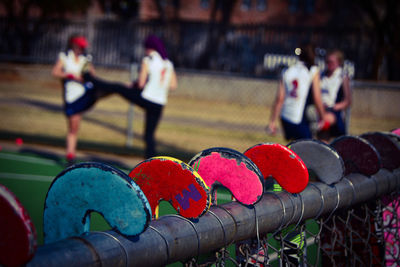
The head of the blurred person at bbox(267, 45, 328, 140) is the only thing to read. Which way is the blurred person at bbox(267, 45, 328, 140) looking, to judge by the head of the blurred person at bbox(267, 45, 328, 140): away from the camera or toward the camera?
away from the camera

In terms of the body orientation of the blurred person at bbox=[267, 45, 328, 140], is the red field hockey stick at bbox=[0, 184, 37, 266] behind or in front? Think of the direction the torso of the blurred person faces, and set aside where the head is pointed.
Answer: behind

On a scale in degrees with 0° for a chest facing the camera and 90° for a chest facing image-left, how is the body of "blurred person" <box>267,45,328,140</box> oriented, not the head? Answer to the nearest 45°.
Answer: approximately 225°

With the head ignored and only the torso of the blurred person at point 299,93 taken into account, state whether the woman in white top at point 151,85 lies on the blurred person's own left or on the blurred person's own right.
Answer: on the blurred person's own left

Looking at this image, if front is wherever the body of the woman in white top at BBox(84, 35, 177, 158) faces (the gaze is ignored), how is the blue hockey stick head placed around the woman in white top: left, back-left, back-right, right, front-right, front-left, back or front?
back-left

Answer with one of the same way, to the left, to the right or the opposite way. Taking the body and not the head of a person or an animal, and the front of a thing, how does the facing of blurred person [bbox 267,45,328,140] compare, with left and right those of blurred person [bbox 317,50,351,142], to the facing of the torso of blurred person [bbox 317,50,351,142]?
the opposite way

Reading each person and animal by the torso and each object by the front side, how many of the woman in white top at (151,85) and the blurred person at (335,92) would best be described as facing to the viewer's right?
0

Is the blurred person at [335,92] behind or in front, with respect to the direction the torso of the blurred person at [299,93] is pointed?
in front

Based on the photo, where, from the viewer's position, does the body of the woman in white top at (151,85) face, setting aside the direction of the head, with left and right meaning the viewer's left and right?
facing away from the viewer and to the left of the viewer

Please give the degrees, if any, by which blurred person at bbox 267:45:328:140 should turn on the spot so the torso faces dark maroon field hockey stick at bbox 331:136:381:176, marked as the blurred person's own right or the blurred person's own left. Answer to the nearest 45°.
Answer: approximately 135° to the blurred person's own right

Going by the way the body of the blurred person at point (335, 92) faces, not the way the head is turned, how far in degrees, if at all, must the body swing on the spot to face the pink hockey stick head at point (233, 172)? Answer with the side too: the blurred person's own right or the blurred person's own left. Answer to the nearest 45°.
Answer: approximately 45° to the blurred person's own left

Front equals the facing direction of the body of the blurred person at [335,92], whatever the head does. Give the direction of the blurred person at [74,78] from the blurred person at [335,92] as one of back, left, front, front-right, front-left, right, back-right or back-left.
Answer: front-right

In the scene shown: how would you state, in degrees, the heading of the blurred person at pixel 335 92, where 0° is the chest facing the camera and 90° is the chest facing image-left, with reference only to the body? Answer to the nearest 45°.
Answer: approximately 45°

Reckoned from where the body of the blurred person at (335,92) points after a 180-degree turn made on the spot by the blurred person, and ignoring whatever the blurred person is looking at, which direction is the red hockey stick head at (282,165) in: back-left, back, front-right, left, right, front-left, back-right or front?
back-right
